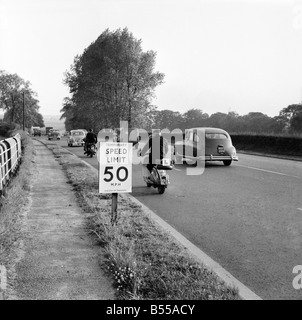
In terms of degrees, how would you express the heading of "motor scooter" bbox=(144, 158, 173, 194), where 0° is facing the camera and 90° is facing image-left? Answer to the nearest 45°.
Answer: approximately 135°

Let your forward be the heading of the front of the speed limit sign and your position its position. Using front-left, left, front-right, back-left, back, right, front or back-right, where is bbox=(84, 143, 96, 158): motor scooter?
back

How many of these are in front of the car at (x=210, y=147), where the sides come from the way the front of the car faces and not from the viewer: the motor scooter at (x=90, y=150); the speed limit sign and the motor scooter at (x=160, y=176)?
1

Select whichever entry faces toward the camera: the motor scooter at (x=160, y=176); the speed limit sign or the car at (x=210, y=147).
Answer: the speed limit sign

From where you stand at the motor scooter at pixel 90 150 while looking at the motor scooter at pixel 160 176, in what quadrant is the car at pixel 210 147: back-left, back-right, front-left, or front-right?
front-left

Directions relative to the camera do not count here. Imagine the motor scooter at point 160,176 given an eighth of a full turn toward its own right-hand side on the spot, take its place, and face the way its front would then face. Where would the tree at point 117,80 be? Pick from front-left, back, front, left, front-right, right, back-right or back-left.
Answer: front

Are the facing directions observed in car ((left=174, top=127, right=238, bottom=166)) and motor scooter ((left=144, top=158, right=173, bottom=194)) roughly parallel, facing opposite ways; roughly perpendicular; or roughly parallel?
roughly parallel

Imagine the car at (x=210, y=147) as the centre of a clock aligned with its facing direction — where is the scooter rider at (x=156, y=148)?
The scooter rider is roughly at 8 o'clock from the car.

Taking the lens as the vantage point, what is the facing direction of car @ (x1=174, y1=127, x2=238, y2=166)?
facing away from the viewer and to the left of the viewer

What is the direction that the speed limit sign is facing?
toward the camera

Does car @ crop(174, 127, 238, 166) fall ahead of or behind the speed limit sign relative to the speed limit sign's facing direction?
behind

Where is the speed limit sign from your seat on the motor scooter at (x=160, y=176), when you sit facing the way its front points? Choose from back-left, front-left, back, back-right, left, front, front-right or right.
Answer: back-left

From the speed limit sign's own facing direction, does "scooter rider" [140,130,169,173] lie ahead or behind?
behind

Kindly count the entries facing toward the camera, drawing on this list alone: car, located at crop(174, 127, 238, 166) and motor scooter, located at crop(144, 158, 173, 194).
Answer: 0

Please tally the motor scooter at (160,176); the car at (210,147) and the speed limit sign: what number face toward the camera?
1
